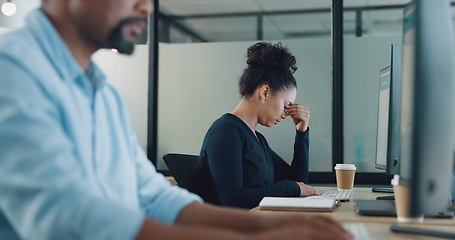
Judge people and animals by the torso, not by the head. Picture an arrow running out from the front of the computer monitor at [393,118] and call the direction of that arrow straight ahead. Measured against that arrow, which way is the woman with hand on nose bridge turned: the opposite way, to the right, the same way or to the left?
the opposite way

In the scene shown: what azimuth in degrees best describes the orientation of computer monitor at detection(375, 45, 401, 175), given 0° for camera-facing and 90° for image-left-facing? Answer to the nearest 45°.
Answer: approximately 90°

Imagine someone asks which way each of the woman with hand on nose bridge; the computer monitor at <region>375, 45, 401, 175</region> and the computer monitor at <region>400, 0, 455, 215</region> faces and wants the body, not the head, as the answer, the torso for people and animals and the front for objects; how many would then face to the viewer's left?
2

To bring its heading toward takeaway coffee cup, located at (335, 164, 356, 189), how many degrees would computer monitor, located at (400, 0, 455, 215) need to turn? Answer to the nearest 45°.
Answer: approximately 90° to its right

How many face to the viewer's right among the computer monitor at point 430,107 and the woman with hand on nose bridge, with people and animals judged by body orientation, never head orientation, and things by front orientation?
1

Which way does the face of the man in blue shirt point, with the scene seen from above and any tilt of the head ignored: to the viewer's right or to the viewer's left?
to the viewer's right

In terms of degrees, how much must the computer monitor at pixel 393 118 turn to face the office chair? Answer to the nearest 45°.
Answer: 0° — it already faces it

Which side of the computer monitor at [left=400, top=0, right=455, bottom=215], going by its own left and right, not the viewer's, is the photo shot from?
left

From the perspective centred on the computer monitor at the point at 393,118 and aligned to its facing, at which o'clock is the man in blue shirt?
The man in blue shirt is roughly at 10 o'clock from the computer monitor.

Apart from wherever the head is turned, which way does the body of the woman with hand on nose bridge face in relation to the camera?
to the viewer's right

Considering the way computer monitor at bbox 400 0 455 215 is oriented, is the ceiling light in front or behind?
in front
